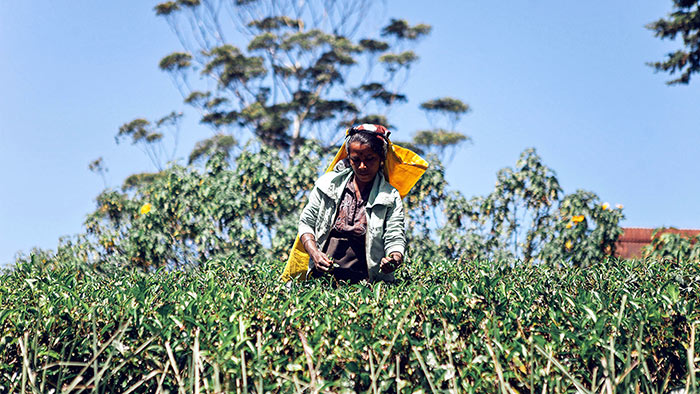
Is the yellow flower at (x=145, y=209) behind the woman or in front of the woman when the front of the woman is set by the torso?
behind

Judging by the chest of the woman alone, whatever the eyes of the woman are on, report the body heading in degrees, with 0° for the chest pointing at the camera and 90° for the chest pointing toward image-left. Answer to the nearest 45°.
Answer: approximately 0°
